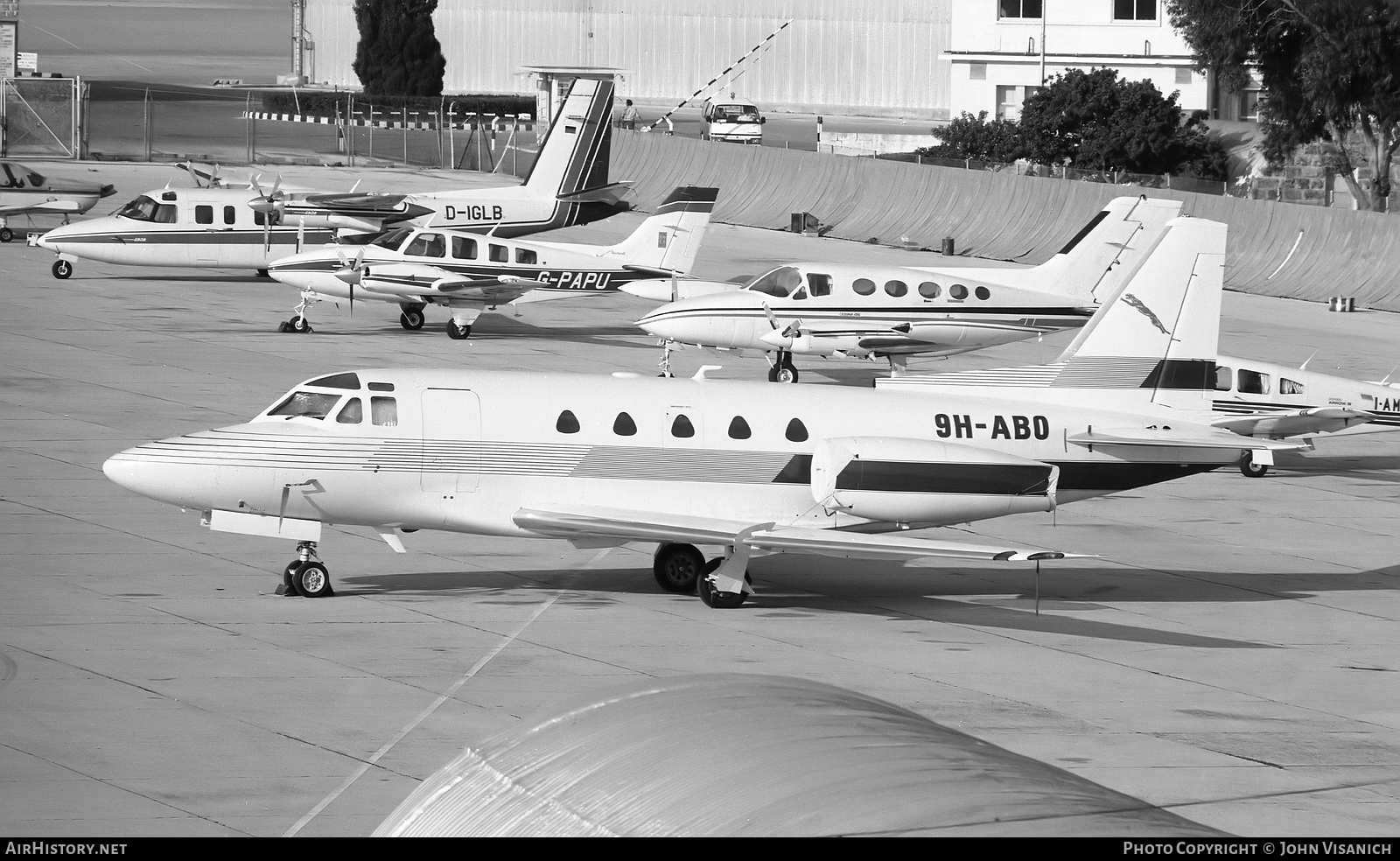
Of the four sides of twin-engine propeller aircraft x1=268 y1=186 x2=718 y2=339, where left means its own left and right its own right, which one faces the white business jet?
left

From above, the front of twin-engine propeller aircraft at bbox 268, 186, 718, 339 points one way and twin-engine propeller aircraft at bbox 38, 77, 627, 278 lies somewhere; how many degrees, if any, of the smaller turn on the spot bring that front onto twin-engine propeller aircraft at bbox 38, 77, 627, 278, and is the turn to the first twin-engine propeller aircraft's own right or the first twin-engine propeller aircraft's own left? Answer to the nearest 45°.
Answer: approximately 45° to the first twin-engine propeller aircraft's own right

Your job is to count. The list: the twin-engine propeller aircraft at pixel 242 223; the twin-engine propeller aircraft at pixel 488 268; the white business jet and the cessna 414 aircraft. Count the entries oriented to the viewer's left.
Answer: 4

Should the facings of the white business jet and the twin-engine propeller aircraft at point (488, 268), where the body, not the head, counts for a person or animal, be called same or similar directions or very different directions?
same or similar directions

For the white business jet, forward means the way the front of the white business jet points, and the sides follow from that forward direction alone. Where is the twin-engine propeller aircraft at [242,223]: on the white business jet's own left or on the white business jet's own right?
on the white business jet's own right

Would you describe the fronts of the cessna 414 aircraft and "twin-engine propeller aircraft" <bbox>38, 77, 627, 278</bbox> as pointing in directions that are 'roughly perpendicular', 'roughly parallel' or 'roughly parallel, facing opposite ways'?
roughly parallel

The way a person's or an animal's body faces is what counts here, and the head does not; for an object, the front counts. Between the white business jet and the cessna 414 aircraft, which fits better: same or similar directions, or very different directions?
same or similar directions

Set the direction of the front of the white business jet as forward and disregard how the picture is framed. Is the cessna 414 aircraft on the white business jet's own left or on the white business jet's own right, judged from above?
on the white business jet's own right

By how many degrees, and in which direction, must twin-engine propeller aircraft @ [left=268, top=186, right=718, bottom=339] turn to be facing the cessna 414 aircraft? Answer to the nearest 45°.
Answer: approximately 135° to its left

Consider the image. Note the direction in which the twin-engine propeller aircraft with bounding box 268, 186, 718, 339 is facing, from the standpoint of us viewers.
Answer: facing to the left of the viewer

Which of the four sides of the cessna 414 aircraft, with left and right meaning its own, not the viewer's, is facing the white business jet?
left

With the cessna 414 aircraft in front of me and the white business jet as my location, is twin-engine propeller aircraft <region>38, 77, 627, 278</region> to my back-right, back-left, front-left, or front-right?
front-left

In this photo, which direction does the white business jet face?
to the viewer's left

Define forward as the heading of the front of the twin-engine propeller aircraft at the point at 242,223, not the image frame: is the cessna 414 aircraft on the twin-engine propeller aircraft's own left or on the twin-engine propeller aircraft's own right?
on the twin-engine propeller aircraft's own left

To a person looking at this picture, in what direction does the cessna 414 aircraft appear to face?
facing to the left of the viewer

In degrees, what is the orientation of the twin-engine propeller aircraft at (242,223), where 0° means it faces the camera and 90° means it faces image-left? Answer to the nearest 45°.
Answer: approximately 90°
